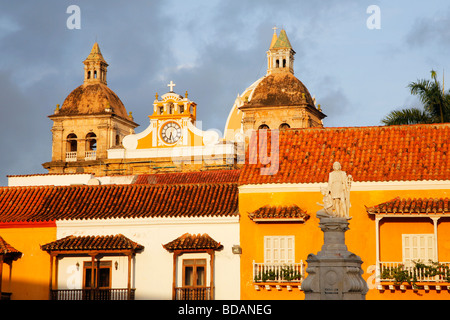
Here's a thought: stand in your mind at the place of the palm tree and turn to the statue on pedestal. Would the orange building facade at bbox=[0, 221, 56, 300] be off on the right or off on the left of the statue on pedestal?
right

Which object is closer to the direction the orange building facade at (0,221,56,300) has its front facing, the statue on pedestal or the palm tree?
the statue on pedestal

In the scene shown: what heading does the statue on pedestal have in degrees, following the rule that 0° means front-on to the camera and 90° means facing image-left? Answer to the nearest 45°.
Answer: approximately 0°

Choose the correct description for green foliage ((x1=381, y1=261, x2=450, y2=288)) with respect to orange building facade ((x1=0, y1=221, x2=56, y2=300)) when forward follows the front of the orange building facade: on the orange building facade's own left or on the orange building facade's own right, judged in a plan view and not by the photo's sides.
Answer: on the orange building facade's own left

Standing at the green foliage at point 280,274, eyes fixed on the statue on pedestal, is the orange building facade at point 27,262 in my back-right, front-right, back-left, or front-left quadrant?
back-right

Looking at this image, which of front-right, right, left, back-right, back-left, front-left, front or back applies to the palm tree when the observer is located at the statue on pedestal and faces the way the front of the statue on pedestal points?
back

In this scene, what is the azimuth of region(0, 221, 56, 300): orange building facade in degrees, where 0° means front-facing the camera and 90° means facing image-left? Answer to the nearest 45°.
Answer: approximately 0°

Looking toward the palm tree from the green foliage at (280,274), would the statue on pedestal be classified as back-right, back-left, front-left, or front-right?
back-right

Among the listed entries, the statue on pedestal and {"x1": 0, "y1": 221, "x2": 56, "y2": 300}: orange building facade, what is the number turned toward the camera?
2

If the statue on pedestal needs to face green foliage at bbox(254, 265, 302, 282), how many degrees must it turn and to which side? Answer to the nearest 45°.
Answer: approximately 180°

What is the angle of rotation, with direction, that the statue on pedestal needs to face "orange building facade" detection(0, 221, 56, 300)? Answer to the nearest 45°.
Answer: approximately 135° to its right
